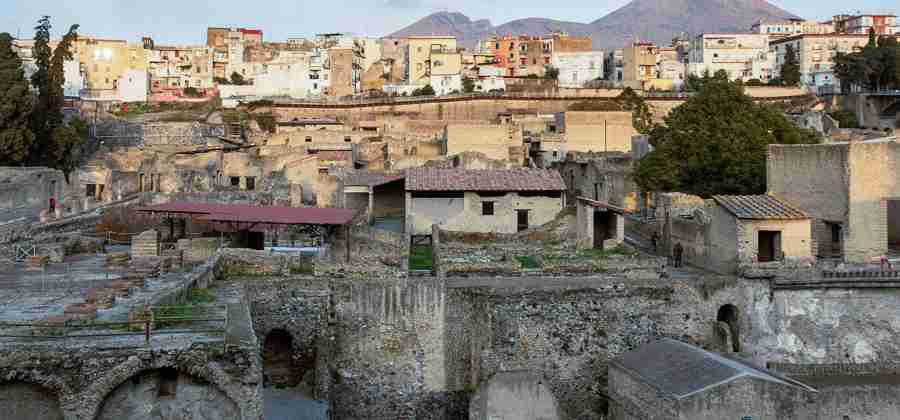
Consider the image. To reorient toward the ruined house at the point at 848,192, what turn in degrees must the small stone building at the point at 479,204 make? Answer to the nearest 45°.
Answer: approximately 45° to its left

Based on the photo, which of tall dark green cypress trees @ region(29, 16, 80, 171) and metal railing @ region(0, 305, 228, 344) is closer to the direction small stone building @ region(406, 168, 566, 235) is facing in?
the metal railing

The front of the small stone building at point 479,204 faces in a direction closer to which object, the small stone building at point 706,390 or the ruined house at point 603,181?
the small stone building

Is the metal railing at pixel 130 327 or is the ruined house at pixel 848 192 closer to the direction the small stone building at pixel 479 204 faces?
the metal railing

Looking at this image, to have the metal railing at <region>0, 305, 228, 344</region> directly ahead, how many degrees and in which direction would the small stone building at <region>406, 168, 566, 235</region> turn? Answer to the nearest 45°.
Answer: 0° — it already faces it

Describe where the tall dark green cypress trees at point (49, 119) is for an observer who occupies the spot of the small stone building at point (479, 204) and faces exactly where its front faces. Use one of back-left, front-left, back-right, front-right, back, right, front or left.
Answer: back-right

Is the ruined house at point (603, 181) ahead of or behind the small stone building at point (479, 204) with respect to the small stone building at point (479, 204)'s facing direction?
behind

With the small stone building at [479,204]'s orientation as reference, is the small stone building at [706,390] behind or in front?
in front

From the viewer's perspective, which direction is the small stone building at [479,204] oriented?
toward the camera

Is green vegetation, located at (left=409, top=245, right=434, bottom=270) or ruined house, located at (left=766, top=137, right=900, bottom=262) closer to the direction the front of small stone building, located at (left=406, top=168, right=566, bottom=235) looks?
the green vegetation

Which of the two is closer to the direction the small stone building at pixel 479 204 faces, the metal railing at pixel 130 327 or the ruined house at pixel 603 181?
the metal railing

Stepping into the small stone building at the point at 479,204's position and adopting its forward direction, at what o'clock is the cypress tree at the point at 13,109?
The cypress tree is roughly at 4 o'clock from the small stone building.

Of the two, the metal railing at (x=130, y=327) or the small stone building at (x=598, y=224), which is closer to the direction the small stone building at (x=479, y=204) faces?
the metal railing
